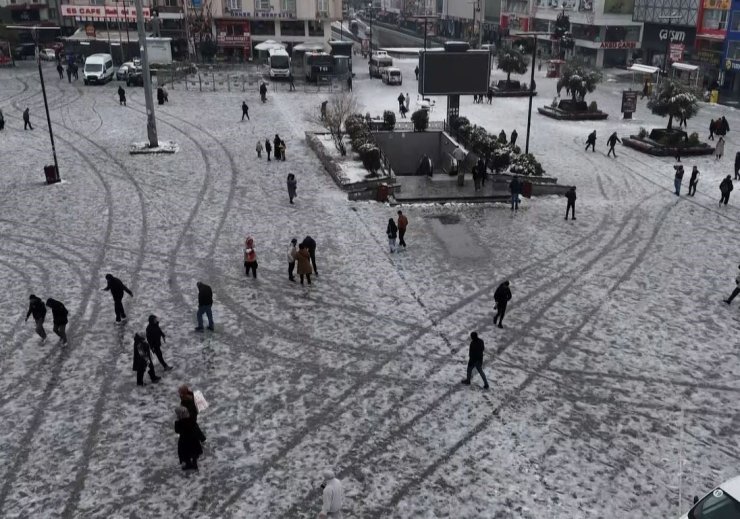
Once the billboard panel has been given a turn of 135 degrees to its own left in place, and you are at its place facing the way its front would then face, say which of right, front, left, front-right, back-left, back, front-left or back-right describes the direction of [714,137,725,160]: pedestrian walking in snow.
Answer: front-right

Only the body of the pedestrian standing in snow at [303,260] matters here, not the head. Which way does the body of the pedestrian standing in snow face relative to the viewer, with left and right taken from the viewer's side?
facing away from the viewer

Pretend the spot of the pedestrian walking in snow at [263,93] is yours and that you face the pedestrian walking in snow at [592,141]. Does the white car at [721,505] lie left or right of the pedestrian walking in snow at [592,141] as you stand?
right

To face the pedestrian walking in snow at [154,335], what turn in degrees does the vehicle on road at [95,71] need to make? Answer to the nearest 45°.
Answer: approximately 45° to its left

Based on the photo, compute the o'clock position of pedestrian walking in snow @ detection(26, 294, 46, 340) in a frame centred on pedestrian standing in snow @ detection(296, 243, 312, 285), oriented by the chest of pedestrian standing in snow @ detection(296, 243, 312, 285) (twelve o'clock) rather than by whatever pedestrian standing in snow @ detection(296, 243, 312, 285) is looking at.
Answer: pedestrian walking in snow @ detection(26, 294, 46, 340) is roughly at 8 o'clock from pedestrian standing in snow @ detection(296, 243, 312, 285).

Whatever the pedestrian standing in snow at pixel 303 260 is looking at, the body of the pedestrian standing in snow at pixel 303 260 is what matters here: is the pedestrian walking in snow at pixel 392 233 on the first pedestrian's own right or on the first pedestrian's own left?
on the first pedestrian's own right

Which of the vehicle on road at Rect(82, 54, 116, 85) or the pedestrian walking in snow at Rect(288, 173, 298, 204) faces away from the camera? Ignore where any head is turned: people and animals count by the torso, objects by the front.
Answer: the pedestrian walking in snow

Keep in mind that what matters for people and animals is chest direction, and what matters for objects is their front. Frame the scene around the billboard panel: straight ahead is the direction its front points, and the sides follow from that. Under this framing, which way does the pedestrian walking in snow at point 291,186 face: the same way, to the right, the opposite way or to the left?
the opposite way

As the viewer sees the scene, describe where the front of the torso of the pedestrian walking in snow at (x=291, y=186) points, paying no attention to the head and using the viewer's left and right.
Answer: facing away from the viewer

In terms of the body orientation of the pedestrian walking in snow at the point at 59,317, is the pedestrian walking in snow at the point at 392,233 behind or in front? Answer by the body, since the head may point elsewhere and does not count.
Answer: behind

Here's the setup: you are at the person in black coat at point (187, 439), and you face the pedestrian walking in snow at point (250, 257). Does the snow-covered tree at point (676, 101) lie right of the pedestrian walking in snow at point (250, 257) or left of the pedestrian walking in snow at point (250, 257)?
right

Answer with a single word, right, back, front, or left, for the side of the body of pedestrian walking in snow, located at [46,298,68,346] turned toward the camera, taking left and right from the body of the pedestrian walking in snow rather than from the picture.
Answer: left

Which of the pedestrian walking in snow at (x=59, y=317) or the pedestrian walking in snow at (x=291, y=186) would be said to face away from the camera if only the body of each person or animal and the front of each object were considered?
the pedestrian walking in snow at (x=291, y=186)

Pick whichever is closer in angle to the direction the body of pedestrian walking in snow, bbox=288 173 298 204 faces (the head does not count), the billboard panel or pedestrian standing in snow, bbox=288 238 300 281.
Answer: the billboard panel

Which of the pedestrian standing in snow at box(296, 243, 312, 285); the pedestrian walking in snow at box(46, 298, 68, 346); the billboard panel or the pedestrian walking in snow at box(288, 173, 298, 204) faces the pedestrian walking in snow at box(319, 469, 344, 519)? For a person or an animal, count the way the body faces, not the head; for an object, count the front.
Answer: the billboard panel

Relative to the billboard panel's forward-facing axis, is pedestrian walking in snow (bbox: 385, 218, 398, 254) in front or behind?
in front
